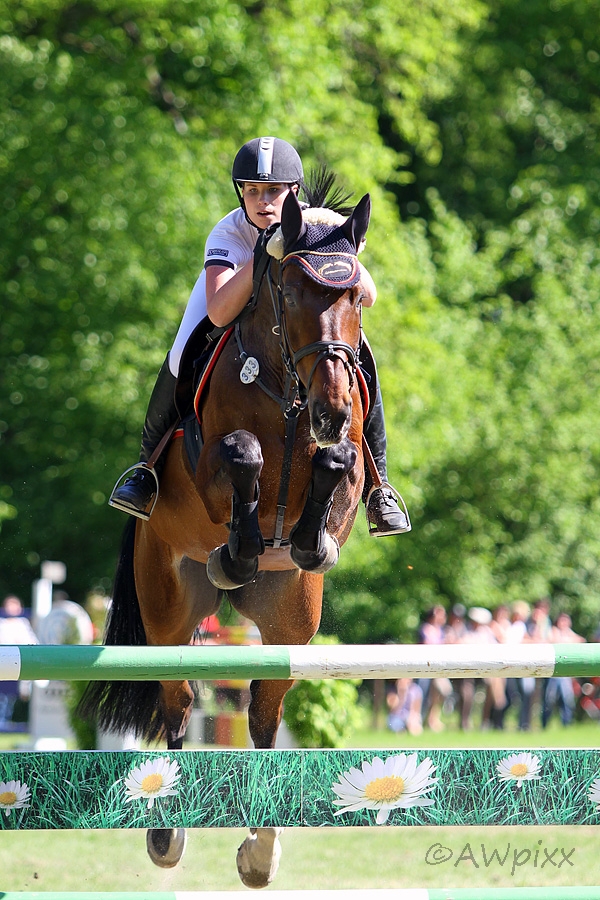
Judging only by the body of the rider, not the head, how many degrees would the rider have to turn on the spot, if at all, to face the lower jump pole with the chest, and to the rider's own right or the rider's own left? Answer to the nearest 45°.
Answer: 0° — they already face it

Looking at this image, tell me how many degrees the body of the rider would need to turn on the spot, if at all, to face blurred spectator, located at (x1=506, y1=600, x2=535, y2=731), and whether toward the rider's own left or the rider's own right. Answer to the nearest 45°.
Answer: approximately 180°

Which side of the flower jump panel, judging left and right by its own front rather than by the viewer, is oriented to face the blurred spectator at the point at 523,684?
back

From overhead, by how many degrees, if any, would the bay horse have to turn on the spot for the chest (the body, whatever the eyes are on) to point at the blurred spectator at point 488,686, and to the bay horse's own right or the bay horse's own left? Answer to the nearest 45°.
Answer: approximately 180°

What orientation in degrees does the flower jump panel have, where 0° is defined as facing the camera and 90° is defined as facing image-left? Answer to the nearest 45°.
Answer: approximately 0°

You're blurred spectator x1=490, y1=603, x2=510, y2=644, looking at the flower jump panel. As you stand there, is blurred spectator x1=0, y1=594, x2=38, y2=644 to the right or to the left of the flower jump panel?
right

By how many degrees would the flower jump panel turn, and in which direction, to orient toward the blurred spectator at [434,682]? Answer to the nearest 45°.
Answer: approximately 180°

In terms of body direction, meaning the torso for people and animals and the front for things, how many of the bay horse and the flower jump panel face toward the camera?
2

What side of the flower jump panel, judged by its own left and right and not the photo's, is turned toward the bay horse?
back

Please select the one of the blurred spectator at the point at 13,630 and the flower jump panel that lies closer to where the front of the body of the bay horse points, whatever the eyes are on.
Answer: the flower jump panel
